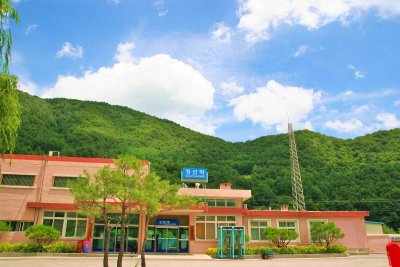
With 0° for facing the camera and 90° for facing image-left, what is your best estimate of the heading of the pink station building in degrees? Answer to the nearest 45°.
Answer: approximately 0°

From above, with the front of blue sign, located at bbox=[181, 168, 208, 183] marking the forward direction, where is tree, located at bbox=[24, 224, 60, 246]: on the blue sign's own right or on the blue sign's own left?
on the blue sign's own right

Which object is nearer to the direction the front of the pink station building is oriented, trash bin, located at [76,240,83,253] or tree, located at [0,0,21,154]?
the tree

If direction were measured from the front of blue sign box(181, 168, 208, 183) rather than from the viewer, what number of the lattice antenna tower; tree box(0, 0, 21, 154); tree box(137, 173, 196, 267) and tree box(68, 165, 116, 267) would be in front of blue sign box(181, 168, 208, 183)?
3

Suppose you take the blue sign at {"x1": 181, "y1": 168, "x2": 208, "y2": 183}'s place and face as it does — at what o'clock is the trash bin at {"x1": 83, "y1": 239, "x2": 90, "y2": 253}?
The trash bin is roughly at 2 o'clock from the blue sign.

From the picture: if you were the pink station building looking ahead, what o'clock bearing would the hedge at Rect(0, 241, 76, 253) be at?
The hedge is roughly at 2 o'clock from the pink station building.

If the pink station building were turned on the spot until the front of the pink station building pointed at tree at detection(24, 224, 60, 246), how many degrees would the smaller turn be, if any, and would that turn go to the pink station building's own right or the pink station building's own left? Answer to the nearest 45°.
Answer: approximately 45° to the pink station building's own right

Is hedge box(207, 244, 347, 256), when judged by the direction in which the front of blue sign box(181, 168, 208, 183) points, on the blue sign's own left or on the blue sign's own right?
on the blue sign's own left

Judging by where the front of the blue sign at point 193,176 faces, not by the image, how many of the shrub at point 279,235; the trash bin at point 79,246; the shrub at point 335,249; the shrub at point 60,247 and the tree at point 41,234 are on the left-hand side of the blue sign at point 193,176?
2

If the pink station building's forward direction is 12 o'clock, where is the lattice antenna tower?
The lattice antenna tower is roughly at 8 o'clock from the pink station building.

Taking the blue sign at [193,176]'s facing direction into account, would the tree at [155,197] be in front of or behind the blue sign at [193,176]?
in front

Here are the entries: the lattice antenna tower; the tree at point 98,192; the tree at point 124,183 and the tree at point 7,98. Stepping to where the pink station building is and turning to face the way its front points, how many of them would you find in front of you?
3

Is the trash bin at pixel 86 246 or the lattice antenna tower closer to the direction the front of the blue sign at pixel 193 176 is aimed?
the trash bin

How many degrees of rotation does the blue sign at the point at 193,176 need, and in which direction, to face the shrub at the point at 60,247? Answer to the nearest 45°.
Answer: approximately 45° to its right

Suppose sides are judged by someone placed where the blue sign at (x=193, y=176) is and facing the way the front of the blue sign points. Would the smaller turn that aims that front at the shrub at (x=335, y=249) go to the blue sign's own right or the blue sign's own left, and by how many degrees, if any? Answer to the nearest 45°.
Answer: approximately 90° to the blue sign's own left

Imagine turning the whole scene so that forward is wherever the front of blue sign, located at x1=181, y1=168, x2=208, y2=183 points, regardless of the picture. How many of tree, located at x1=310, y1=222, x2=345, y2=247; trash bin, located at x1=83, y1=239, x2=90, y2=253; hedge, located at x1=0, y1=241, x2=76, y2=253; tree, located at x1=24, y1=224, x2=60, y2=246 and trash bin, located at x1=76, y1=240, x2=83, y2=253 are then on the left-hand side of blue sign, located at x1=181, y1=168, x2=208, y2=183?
1
